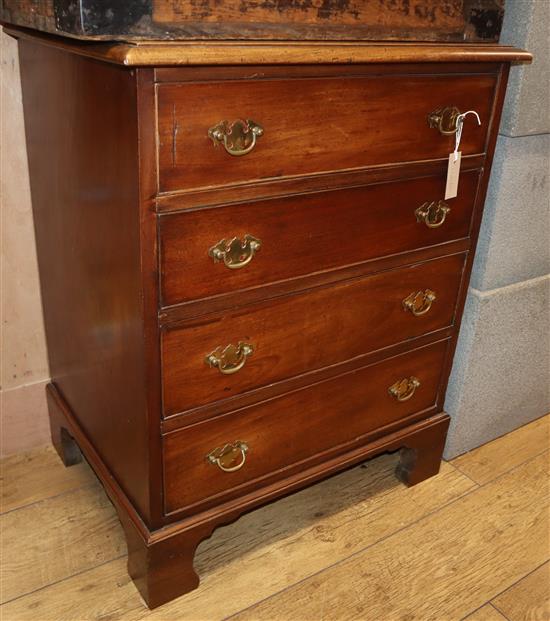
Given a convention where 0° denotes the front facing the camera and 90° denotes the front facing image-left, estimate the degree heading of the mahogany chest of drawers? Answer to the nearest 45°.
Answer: approximately 315°
